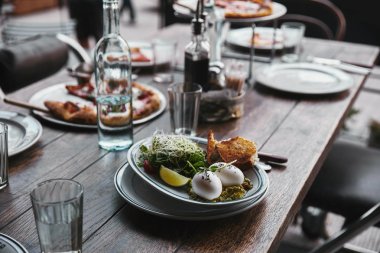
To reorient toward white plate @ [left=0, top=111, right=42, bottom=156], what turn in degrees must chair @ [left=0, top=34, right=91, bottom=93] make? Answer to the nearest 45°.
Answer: approximately 45° to its right

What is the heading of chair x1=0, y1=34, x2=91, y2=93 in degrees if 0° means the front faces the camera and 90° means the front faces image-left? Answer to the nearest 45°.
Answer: approximately 315°

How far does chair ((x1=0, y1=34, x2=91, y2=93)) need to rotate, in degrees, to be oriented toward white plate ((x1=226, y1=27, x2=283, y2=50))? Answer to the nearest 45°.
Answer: approximately 45° to its left

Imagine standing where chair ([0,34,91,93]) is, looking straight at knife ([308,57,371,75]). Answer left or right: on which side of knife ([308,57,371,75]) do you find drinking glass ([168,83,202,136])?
right

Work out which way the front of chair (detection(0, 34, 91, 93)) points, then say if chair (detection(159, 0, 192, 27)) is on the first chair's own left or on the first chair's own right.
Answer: on the first chair's own left
